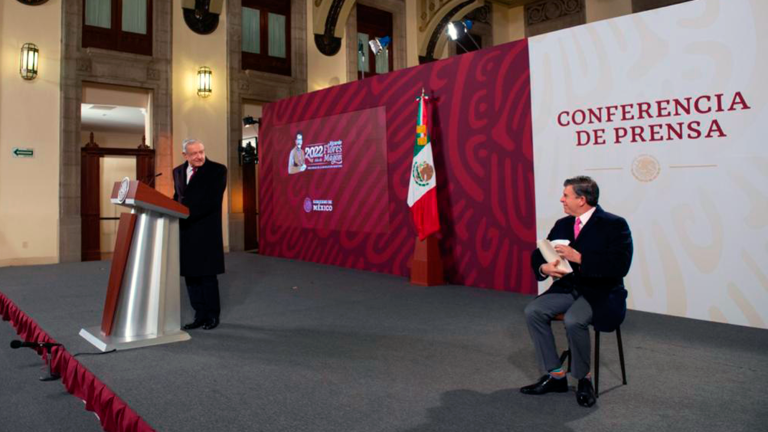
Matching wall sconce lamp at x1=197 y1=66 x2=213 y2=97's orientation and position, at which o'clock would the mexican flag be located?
The mexican flag is roughly at 11 o'clock from the wall sconce lamp.

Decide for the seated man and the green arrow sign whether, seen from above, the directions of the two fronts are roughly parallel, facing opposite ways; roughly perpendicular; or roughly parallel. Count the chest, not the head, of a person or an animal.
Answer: roughly perpendicular

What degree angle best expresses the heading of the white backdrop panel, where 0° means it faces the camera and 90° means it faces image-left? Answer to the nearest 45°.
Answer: approximately 45°

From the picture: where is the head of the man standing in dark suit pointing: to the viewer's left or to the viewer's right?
to the viewer's right

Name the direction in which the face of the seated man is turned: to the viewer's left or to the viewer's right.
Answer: to the viewer's left

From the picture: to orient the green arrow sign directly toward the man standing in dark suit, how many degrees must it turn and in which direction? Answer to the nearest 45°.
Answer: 0° — it already faces them

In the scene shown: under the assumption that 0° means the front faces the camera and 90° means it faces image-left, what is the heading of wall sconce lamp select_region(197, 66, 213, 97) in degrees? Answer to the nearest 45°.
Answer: approximately 0°

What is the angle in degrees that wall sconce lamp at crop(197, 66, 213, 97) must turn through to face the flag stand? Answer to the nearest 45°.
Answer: approximately 45° to its left

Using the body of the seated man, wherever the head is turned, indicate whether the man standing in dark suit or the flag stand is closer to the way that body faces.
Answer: the man standing in dark suit
